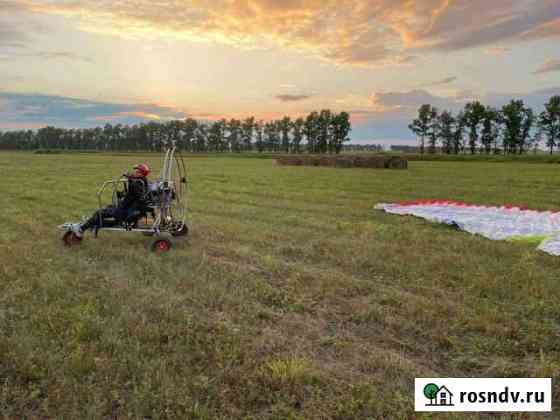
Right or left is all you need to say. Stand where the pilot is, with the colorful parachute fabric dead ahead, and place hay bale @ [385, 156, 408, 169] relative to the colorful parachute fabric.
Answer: left

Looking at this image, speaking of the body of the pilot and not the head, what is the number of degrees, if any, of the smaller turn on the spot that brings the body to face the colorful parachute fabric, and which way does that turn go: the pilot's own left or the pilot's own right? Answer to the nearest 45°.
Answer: approximately 180°

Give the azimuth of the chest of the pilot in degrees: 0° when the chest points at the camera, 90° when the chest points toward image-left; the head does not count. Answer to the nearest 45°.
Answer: approximately 90°

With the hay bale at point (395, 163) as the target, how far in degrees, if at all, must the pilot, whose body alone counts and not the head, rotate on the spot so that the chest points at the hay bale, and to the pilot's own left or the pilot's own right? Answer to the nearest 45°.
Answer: approximately 135° to the pilot's own right
